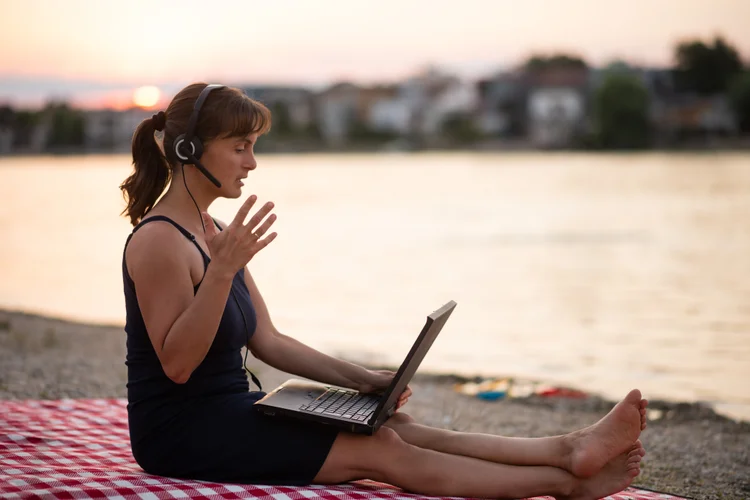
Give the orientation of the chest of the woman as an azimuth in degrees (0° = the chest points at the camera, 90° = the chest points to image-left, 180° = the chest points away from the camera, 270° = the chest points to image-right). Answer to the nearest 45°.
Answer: approximately 270°

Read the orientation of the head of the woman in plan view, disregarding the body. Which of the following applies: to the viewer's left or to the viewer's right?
to the viewer's right
